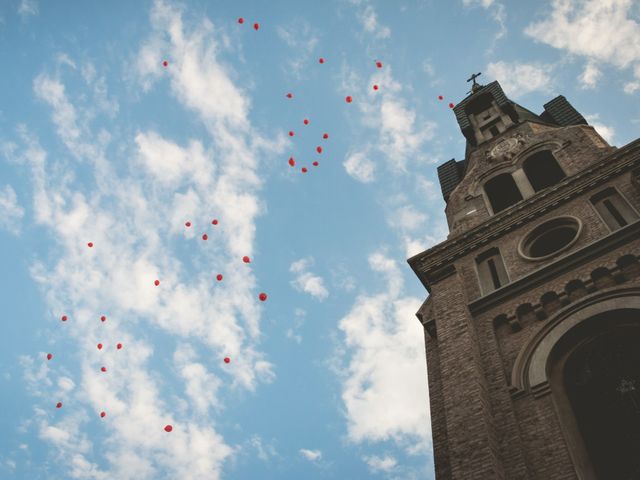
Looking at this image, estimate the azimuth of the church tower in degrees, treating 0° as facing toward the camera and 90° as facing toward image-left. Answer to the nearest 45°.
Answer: approximately 0°
